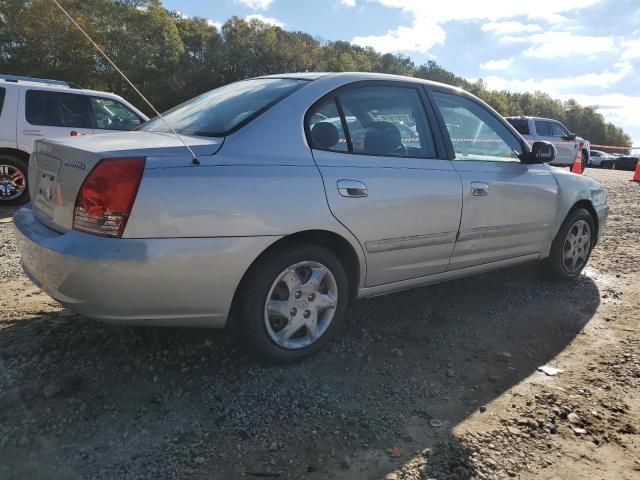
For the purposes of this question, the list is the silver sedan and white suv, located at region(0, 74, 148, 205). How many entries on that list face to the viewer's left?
0

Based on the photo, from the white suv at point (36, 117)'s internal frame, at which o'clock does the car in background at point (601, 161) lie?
The car in background is roughly at 11 o'clock from the white suv.

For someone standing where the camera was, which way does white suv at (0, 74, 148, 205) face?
facing to the right of the viewer

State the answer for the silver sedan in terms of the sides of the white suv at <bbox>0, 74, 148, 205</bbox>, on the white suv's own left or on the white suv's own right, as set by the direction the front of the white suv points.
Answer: on the white suv's own right

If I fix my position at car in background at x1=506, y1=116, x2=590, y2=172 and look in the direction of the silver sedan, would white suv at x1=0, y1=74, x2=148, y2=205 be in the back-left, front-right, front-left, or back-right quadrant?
front-right

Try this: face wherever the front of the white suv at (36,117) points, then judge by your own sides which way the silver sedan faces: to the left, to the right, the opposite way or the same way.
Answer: the same way

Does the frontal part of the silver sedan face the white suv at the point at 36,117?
no

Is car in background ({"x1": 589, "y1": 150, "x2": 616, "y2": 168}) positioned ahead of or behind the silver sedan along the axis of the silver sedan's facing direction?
ahead

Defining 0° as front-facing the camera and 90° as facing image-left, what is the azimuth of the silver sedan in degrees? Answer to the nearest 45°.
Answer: approximately 225°

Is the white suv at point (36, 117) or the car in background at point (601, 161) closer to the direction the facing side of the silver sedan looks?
the car in background
